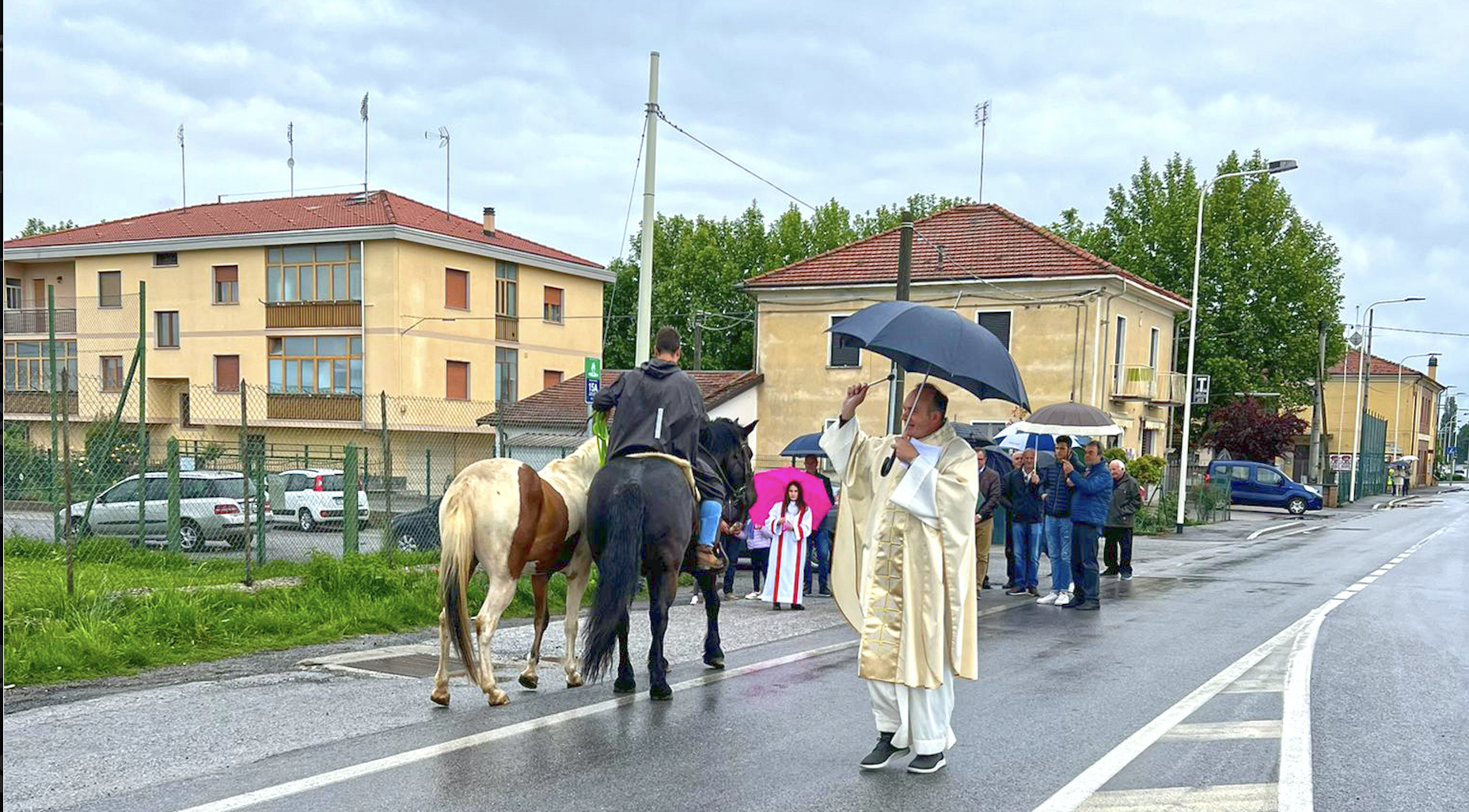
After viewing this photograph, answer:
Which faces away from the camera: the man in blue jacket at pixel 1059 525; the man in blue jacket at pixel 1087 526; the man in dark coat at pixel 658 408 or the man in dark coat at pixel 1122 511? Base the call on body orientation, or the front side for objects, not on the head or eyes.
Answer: the man in dark coat at pixel 658 408

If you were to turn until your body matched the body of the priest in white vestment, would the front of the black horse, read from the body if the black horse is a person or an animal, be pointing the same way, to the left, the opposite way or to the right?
the opposite way

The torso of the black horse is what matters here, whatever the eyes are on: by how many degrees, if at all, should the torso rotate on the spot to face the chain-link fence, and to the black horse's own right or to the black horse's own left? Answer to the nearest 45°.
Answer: approximately 90° to the black horse's own left

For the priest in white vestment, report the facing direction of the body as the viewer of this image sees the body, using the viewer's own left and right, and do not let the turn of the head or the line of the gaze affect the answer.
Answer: facing the viewer and to the left of the viewer

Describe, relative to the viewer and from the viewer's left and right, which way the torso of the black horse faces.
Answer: facing away from the viewer and to the right of the viewer

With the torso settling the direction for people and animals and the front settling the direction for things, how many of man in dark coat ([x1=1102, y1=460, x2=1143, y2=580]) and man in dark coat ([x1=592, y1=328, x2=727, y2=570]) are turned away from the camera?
1

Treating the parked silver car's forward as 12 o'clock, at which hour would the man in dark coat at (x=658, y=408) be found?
The man in dark coat is roughly at 7 o'clock from the parked silver car.

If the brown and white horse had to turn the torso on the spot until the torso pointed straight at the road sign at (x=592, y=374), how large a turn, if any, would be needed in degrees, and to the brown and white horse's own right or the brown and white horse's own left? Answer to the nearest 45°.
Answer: approximately 45° to the brown and white horse's own left

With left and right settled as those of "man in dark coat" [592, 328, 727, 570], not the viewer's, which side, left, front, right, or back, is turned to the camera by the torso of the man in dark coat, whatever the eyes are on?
back

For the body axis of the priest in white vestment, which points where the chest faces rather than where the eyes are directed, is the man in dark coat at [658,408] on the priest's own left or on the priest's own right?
on the priest's own right

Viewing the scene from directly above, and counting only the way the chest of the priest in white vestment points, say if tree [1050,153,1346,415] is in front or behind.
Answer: behind

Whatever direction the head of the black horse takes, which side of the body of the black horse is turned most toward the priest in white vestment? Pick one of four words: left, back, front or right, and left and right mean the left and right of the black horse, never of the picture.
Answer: right

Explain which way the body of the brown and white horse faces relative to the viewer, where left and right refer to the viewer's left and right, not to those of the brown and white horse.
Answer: facing away from the viewer and to the right of the viewer

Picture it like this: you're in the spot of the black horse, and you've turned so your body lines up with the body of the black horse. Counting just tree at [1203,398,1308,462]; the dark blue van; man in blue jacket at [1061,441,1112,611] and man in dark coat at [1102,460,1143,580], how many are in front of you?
4

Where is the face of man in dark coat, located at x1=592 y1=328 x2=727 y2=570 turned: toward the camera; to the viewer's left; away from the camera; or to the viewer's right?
away from the camera

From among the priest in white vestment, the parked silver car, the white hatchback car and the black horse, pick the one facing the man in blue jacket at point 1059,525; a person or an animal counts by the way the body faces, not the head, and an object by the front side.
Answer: the black horse

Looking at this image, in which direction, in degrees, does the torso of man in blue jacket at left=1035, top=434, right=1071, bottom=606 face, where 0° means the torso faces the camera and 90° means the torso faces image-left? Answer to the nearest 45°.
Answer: approximately 45°
